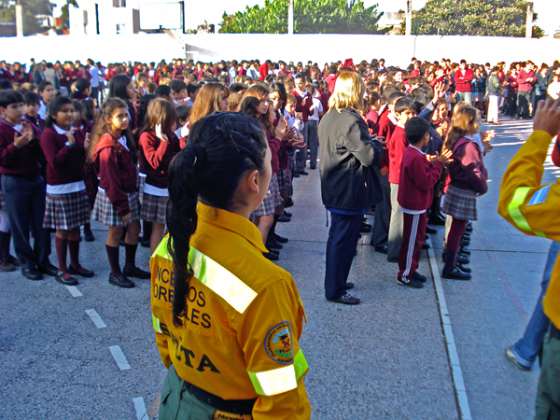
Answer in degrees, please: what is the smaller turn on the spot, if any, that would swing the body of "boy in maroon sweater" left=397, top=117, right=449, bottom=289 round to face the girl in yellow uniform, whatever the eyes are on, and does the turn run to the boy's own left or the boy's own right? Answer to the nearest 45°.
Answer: approximately 90° to the boy's own right

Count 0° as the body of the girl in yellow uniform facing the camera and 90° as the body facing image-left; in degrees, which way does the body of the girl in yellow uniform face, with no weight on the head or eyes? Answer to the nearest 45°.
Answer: approximately 225°

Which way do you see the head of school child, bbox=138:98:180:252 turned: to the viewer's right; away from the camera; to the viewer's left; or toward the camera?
to the viewer's right

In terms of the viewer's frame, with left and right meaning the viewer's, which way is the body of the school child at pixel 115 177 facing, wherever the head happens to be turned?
facing the viewer and to the right of the viewer

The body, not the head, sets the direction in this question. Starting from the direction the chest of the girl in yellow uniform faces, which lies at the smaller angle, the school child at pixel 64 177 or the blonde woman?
the blonde woman

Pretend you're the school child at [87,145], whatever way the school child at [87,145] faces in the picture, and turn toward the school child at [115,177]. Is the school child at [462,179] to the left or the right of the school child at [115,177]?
left

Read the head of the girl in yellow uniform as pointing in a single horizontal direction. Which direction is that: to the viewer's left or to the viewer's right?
to the viewer's right

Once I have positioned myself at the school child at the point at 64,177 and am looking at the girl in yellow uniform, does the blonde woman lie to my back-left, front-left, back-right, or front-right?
front-left
